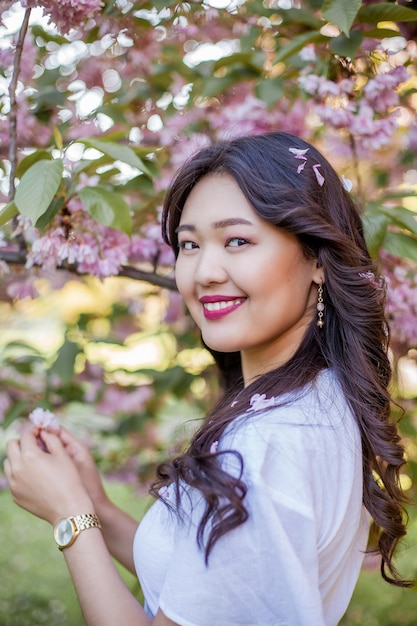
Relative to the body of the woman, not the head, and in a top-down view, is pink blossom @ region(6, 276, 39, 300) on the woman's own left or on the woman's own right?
on the woman's own right

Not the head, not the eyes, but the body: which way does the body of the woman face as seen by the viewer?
to the viewer's left
